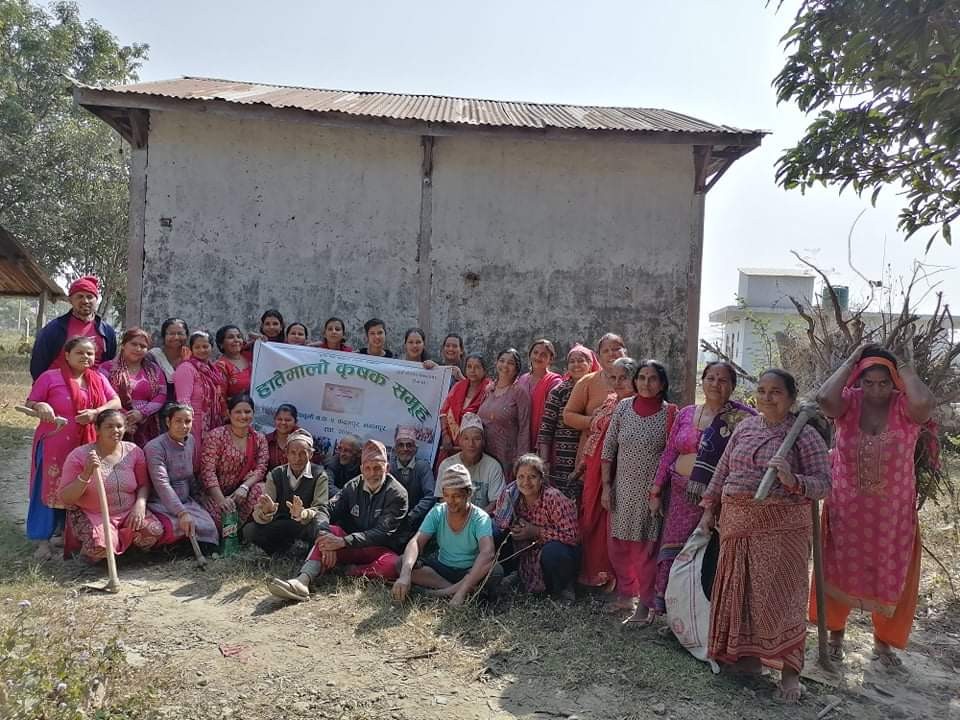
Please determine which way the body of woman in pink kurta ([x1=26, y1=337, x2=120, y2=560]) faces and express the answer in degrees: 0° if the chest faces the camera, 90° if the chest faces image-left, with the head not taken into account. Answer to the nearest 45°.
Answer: approximately 315°

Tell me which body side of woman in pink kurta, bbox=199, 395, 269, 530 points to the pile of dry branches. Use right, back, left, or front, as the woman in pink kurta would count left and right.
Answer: left

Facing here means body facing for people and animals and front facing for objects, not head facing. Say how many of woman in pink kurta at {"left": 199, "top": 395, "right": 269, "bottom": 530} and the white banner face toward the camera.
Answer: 2

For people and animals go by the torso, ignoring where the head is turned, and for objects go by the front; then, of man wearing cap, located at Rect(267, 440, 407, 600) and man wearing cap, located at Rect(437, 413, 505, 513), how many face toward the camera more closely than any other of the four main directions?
2
